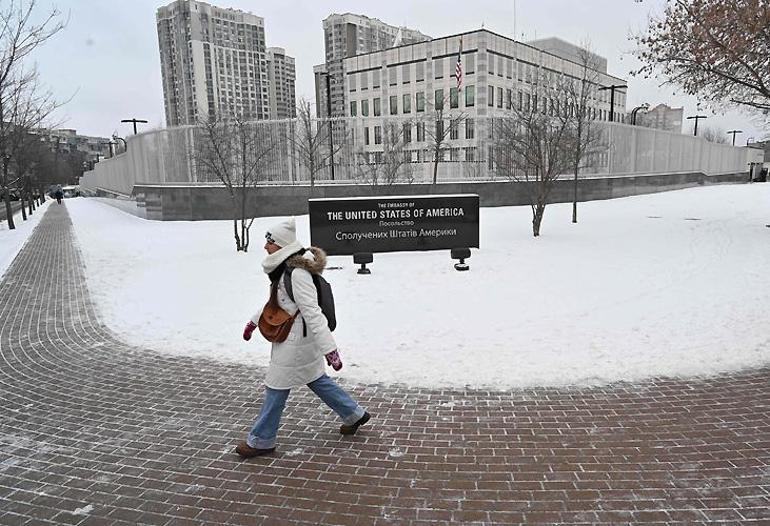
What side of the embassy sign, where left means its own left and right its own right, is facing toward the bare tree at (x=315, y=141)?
back

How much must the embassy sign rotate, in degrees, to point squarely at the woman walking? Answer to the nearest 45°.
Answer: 0° — it already faces them

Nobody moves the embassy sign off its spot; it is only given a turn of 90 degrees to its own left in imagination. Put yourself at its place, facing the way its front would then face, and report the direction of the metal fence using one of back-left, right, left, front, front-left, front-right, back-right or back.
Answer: left

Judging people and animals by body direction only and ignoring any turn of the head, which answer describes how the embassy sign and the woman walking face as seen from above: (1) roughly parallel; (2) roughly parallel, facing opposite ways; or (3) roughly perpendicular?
roughly perpendicular

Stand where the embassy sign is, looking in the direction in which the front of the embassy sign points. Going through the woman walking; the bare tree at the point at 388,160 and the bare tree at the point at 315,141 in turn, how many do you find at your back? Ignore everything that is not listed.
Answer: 2

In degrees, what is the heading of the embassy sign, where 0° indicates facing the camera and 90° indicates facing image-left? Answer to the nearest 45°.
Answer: approximately 0°

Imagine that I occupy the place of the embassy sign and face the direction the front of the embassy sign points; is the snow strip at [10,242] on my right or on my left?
on my right

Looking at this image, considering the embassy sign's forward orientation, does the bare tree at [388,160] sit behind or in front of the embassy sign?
behind
